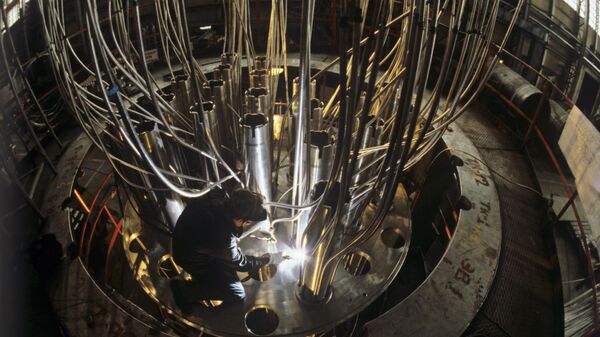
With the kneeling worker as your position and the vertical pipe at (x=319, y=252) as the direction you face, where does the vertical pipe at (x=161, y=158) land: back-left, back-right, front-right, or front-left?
back-left

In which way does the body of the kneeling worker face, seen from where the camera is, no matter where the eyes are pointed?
to the viewer's right

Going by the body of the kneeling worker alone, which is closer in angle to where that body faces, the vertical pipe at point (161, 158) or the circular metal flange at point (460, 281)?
the circular metal flange

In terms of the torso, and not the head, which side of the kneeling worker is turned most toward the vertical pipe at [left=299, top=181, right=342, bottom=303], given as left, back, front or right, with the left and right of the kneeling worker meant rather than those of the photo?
front

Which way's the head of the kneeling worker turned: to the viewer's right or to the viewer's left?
to the viewer's right

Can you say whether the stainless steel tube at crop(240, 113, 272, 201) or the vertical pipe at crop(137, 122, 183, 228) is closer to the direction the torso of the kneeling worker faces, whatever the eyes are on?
the stainless steel tube

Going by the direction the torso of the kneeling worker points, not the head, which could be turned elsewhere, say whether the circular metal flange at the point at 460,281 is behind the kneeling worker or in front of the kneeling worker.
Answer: in front
